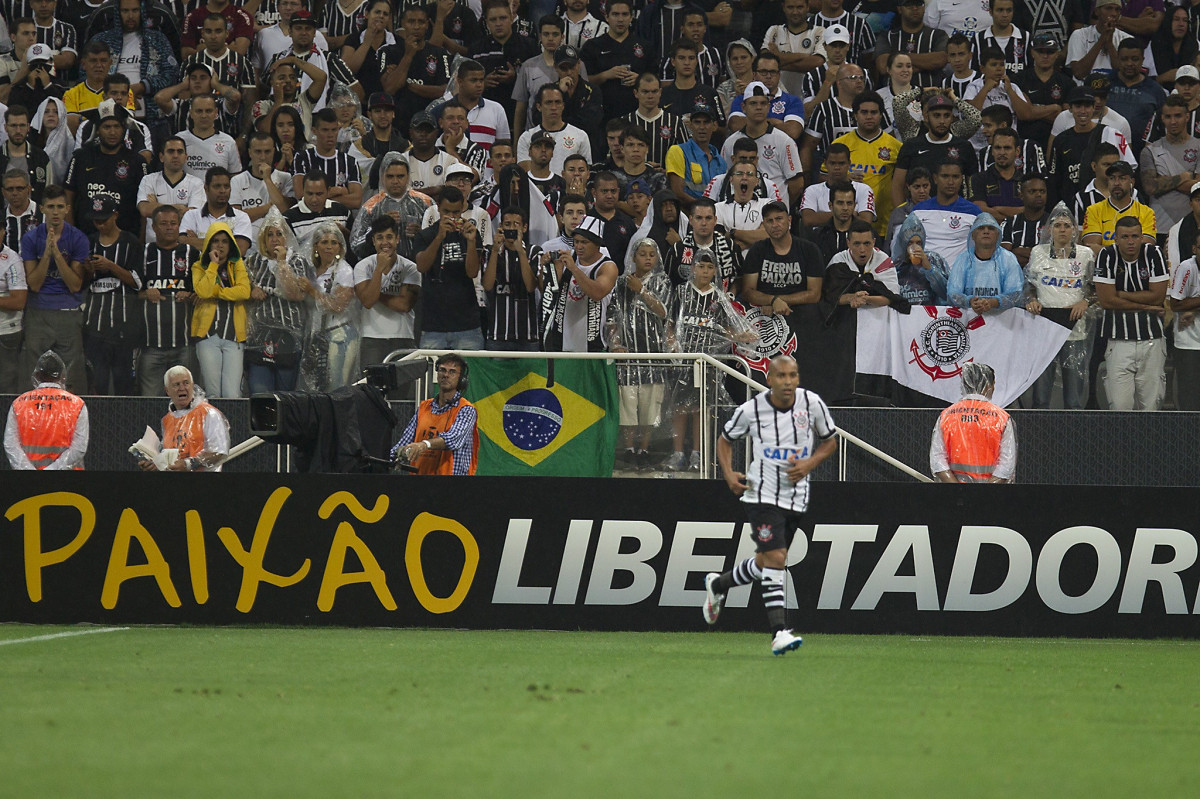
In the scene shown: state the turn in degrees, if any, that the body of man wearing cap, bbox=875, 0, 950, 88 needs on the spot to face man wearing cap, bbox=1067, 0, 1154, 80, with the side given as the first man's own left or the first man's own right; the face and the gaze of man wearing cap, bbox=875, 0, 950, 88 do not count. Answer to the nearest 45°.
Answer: approximately 90° to the first man's own left

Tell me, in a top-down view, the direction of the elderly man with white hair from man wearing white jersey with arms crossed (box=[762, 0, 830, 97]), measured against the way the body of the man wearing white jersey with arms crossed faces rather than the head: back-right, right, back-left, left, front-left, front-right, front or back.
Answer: front-right

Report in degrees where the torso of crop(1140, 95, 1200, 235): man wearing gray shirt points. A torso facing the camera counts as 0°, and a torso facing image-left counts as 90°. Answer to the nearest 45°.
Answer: approximately 0°

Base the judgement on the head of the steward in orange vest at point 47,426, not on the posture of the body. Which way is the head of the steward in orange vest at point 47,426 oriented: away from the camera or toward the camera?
away from the camera

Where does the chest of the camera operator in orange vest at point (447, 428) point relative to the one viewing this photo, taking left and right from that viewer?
facing the viewer and to the left of the viewer

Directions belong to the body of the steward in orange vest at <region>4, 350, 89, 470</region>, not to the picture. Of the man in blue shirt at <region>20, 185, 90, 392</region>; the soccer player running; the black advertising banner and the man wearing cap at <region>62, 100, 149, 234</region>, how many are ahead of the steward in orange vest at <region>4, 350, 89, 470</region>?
2

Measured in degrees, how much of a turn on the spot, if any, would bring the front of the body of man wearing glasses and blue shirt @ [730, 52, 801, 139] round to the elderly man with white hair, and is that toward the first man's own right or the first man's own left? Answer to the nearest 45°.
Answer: approximately 45° to the first man's own right

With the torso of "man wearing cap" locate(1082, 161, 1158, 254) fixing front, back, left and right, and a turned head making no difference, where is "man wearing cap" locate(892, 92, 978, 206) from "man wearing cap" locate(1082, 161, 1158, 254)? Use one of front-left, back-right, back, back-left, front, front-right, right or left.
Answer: right

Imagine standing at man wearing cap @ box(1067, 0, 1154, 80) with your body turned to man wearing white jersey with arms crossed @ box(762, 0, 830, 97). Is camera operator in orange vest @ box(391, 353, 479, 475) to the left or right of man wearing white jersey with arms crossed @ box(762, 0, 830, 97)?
left

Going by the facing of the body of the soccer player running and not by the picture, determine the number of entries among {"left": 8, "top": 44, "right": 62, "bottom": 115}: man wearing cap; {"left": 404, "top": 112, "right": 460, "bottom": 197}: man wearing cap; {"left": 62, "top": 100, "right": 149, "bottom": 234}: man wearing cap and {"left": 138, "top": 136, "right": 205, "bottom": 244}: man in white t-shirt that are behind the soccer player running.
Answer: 4

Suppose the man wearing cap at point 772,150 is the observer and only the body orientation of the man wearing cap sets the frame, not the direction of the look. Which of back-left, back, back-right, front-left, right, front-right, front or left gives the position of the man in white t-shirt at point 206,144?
right

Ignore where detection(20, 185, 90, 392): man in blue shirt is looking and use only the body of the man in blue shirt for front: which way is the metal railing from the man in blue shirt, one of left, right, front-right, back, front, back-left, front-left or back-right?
front-left

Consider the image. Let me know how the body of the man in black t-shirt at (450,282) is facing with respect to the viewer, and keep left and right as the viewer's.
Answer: facing the viewer

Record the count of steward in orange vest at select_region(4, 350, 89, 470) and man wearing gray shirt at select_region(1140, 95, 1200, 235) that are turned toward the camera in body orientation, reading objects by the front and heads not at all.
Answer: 1

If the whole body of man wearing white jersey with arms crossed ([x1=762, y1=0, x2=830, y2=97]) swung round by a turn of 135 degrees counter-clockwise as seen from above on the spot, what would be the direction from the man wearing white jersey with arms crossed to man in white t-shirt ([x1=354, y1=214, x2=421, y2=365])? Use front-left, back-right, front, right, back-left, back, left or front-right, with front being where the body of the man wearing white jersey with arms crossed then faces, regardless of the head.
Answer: back

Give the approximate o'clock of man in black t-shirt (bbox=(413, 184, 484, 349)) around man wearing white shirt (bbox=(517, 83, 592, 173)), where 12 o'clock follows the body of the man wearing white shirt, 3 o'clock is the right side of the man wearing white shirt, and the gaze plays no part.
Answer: The man in black t-shirt is roughly at 1 o'clock from the man wearing white shirt.
